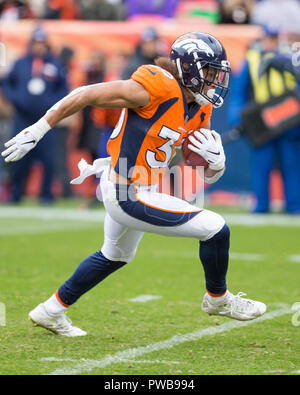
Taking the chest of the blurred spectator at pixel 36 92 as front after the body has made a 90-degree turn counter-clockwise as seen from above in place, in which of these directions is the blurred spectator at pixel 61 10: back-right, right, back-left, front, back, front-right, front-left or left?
left

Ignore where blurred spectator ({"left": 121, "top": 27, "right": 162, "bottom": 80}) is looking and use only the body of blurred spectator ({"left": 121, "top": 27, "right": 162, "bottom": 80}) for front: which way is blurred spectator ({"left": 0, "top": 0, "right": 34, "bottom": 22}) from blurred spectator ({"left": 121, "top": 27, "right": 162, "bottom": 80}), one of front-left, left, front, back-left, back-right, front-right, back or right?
back-right

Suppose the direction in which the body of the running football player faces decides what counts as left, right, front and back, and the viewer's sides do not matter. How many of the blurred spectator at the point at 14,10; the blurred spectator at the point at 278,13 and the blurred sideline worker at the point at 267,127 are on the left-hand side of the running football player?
3

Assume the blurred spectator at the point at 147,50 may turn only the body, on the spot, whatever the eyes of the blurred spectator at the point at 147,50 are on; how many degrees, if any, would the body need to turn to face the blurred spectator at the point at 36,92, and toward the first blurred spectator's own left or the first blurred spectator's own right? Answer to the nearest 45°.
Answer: approximately 90° to the first blurred spectator's own right

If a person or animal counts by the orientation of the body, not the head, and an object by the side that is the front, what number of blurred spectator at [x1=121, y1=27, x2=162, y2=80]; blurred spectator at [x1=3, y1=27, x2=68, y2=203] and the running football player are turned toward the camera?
2

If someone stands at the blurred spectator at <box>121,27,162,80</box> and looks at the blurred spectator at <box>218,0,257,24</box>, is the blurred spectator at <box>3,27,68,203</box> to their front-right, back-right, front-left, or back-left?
back-left

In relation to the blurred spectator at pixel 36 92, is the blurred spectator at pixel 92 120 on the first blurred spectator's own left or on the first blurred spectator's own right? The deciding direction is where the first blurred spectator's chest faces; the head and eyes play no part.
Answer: on the first blurred spectator's own left

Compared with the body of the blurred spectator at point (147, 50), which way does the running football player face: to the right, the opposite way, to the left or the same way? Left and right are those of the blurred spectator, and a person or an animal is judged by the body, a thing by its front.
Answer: to the left

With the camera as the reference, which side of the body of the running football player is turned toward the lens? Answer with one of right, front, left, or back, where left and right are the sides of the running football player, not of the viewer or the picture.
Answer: right
